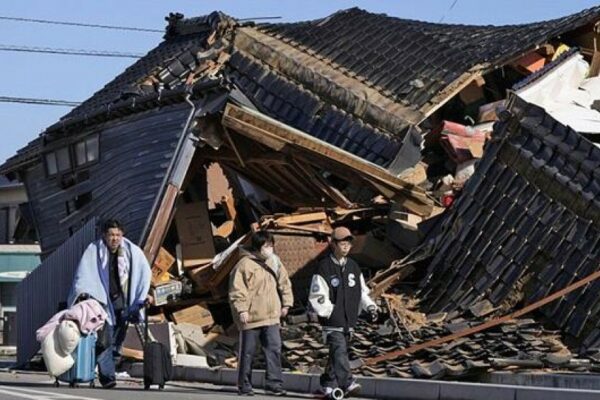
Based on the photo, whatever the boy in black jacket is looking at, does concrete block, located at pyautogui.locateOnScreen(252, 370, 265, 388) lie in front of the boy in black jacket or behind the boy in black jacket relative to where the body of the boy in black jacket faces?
behind

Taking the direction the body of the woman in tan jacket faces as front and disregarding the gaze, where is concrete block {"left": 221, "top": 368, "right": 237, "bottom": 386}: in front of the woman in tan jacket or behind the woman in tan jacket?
behind

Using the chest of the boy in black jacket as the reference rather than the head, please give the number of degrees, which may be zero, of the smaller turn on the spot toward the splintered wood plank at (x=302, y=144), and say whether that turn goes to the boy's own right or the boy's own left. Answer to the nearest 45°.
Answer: approximately 135° to the boy's own left

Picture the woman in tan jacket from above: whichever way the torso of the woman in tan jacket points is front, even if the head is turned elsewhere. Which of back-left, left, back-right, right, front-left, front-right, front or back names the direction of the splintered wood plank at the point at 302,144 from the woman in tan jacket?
back-left

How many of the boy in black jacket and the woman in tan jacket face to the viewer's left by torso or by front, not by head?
0

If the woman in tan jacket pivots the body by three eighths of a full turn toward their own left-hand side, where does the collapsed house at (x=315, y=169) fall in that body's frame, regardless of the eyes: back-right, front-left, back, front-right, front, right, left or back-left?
front

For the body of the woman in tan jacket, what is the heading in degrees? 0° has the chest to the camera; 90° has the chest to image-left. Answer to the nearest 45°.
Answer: approximately 315°

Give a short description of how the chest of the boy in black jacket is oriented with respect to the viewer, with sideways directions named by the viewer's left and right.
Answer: facing the viewer and to the right of the viewer
